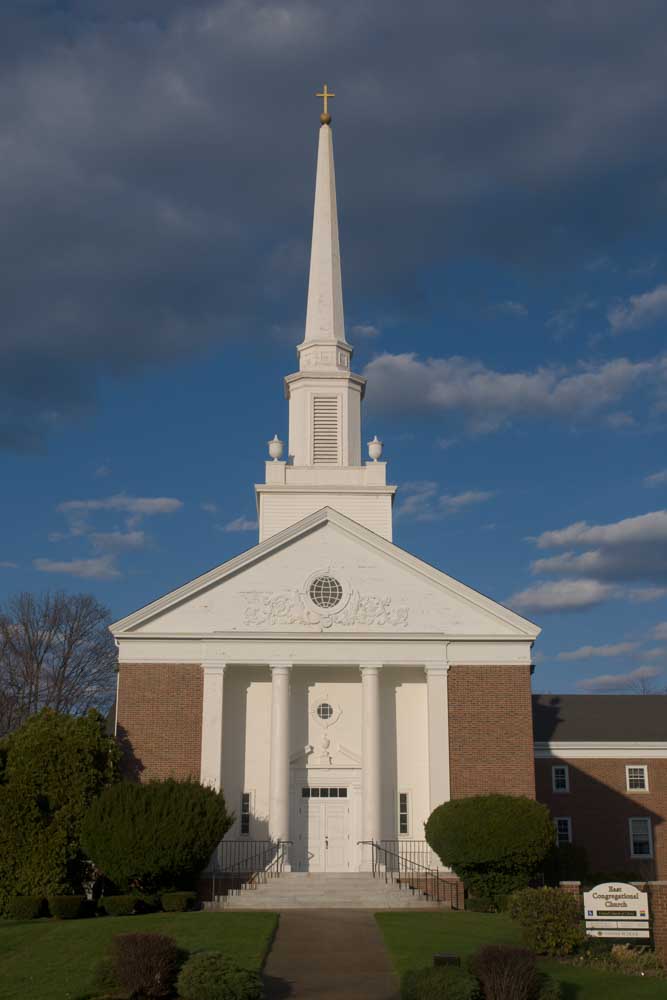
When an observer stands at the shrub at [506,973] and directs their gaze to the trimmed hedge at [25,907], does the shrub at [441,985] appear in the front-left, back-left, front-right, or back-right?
front-left

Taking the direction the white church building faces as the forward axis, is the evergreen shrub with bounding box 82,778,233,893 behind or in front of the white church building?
in front

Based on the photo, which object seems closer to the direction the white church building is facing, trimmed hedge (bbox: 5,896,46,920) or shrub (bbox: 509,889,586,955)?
the shrub

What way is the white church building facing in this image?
toward the camera

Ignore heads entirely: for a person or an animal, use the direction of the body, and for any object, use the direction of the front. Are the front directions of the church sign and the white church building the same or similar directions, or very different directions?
same or similar directions

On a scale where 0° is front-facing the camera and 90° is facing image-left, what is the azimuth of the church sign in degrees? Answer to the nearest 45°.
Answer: approximately 0°

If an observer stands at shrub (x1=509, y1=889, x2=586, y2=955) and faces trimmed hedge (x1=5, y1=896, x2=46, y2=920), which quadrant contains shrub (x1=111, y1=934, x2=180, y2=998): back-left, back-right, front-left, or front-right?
front-left

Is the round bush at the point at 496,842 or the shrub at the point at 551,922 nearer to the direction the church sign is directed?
the shrub

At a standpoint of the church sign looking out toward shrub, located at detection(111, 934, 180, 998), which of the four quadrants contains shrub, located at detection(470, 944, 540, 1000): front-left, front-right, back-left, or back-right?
front-left

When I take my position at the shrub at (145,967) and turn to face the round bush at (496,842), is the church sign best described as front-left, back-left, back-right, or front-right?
front-right

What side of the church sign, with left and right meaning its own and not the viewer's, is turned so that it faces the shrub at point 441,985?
front

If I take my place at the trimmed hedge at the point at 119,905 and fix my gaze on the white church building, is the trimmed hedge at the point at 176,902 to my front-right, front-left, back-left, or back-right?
front-right

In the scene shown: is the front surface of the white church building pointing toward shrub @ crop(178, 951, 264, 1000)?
yes

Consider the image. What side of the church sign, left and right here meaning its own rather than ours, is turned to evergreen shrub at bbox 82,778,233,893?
right

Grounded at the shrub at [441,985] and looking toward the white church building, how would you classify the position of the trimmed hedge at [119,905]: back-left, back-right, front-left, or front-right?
front-left

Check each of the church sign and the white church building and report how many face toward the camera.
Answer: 2

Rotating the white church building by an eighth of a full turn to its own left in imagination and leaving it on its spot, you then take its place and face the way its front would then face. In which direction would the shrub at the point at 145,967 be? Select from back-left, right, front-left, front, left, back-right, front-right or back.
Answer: front-right
